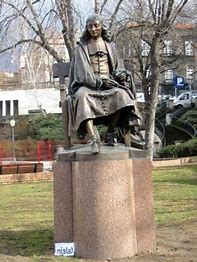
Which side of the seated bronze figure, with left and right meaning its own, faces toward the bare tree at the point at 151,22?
back

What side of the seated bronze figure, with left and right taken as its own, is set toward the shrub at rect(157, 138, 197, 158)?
back

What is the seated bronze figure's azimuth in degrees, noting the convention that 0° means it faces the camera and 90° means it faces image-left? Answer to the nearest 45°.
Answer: approximately 0°
